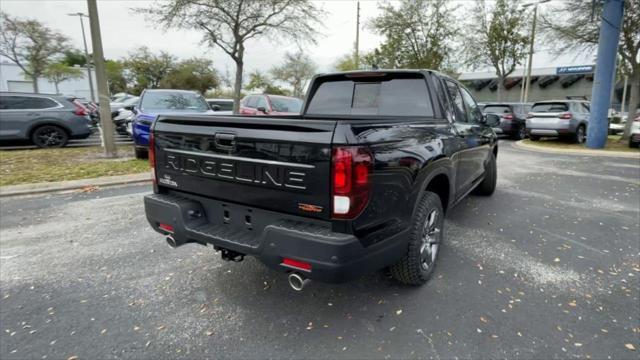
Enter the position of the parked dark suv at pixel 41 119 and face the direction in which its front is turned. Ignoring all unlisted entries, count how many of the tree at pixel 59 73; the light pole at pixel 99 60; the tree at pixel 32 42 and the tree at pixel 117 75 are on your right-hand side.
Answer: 3

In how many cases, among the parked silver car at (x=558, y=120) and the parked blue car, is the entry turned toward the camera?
1

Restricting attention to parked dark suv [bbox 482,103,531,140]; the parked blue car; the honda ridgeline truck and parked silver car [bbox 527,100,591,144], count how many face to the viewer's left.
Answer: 0

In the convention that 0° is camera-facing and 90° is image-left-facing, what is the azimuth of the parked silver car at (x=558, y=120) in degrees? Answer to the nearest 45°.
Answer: approximately 225°

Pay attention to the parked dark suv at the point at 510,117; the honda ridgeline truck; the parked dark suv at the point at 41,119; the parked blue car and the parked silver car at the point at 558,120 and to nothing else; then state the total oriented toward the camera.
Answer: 1

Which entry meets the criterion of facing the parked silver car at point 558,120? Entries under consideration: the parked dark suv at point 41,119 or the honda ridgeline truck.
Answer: the honda ridgeline truck

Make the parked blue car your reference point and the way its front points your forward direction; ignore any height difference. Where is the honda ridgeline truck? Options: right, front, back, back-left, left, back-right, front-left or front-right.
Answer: front

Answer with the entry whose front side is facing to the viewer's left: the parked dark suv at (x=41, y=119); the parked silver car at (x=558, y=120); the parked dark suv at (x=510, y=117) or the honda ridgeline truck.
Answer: the parked dark suv at (x=41, y=119)

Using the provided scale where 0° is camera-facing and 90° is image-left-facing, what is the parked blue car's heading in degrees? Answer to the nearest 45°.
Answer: approximately 0°

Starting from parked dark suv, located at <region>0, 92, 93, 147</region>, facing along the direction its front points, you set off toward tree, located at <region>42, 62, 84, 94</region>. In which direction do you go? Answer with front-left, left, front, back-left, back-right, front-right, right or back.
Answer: right

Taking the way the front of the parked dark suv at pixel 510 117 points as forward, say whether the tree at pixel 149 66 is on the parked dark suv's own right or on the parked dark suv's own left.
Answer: on the parked dark suv's own left

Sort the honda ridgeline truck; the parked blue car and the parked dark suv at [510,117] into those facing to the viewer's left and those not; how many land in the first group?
0

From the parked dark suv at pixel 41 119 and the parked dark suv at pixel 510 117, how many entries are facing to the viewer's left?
1

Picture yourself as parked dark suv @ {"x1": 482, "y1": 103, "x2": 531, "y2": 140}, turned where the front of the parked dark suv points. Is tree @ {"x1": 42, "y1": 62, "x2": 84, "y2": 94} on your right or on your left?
on your left

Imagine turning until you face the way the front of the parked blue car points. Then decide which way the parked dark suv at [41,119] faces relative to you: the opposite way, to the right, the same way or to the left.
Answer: to the right

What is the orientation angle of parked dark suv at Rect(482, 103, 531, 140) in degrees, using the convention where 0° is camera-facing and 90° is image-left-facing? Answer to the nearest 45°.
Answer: approximately 225°
